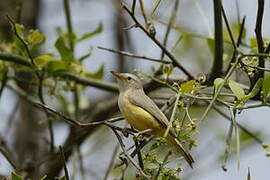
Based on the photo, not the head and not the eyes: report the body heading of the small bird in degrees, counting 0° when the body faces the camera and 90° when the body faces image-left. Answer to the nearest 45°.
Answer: approximately 90°

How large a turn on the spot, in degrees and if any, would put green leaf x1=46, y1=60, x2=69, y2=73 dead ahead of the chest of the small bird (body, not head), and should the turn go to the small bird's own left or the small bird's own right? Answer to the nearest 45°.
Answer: approximately 45° to the small bird's own right

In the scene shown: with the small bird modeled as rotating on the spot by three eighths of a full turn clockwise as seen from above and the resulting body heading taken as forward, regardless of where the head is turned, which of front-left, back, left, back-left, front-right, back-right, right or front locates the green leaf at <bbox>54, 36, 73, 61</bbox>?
left

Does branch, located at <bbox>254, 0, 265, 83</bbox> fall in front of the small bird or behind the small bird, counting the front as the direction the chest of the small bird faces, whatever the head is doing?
behind
